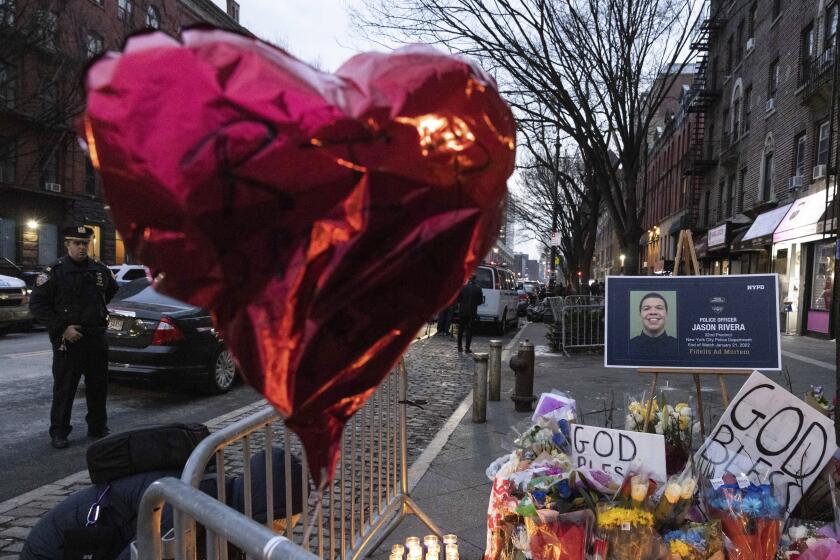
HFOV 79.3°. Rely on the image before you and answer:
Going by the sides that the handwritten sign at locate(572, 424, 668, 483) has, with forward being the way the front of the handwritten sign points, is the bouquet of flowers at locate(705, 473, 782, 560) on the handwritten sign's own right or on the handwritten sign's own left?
on the handwritten sign's own left

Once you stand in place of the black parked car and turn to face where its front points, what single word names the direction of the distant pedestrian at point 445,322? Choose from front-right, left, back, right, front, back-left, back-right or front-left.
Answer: front

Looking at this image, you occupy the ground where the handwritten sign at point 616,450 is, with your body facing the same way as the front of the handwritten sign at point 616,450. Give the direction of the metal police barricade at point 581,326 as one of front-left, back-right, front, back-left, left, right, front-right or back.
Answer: back

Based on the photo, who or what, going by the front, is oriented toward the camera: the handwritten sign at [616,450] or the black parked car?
the handwritten sign

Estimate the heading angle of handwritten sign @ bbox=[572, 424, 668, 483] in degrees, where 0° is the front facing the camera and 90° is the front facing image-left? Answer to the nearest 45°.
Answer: approximately 0°

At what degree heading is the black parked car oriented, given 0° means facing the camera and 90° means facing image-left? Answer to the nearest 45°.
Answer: approximately 225°

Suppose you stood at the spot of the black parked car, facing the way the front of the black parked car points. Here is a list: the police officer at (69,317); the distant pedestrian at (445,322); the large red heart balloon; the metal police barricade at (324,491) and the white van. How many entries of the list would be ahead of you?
2

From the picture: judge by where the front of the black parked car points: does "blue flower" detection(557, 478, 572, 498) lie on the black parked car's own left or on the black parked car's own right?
on the black parked car's own right

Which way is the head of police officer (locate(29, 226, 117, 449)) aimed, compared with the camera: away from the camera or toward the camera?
toward the camera

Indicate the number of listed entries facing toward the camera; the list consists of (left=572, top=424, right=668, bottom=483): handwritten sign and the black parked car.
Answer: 1

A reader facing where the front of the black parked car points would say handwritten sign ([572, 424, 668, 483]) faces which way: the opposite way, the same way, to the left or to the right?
the opposite way

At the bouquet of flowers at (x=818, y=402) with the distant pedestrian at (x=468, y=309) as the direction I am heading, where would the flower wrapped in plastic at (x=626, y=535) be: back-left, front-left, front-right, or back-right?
back-left

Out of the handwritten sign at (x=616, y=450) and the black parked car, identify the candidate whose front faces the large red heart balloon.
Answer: the handwritten sign

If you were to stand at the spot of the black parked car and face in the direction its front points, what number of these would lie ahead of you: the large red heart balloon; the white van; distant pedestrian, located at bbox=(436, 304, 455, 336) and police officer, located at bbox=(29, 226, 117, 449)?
2

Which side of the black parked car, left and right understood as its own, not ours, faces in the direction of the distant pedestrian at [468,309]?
front

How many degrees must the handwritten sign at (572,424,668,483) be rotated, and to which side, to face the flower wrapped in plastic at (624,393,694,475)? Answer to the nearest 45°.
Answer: approximately 180°

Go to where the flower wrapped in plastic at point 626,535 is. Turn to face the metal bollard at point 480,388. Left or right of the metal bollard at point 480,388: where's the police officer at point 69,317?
left
